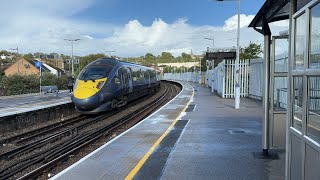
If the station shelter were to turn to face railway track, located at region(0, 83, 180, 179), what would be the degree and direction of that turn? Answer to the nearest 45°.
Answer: approximately 45° to its right

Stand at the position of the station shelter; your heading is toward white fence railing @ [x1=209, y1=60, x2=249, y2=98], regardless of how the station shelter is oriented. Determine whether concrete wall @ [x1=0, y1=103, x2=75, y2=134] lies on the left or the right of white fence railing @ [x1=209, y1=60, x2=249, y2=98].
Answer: left

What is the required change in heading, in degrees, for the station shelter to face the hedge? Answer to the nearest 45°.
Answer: approximately 45° to its right

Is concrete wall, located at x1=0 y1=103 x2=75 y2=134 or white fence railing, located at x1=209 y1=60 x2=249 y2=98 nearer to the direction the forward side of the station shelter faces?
the concrete wall

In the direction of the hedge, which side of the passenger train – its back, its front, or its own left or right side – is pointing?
right

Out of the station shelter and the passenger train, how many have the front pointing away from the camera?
0

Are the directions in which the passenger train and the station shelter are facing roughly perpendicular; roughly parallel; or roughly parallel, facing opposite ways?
roughly perpendicular

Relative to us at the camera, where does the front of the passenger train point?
facing the viewer and to the left of the viewer

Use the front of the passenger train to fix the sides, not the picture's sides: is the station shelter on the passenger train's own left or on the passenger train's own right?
on the passenger train's own left

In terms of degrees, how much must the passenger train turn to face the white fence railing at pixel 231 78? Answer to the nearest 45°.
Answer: approximately 90° to its left

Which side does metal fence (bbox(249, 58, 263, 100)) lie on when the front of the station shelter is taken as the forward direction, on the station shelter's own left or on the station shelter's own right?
on the station shelter's own right

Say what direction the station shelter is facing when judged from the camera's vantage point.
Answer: facing to the left of the viewer
